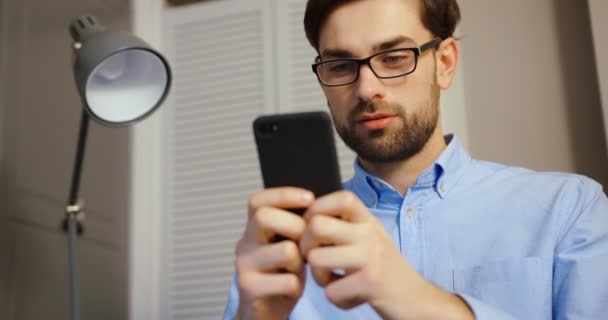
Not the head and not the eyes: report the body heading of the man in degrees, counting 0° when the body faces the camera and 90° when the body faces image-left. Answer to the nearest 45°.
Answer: approximately 45°
